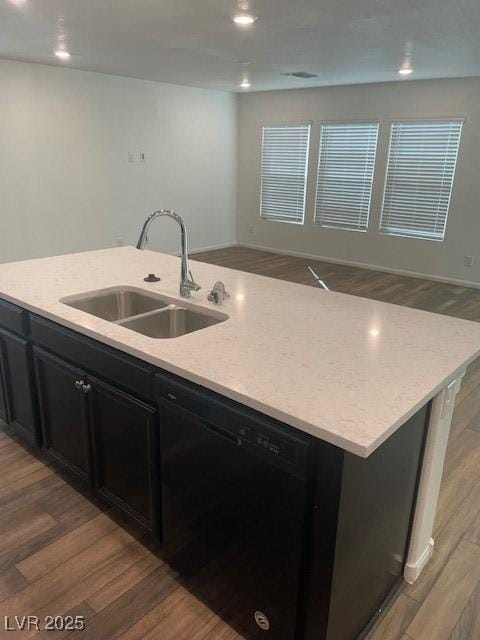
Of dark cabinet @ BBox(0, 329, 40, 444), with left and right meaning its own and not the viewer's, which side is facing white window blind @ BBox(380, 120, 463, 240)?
back

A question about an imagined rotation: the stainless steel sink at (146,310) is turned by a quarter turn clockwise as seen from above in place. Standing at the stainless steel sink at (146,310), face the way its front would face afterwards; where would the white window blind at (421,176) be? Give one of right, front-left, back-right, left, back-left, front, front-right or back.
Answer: right

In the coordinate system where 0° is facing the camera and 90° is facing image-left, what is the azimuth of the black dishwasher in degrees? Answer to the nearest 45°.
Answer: approximately 45°

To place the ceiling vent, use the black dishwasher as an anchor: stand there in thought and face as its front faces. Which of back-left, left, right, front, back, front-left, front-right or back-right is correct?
back-right

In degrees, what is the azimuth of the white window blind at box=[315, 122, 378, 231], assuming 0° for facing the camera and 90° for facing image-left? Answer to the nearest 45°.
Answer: approximately 45°

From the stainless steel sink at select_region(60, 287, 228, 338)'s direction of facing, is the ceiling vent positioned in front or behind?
behind

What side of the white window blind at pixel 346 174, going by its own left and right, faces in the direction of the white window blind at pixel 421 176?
left

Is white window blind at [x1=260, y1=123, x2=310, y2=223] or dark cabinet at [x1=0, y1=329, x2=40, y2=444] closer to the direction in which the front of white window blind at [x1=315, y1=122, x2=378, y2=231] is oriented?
the dark cabinet

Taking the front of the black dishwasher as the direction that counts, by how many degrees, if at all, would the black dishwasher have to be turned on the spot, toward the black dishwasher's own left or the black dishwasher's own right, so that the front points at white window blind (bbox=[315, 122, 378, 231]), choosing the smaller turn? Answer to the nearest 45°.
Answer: approximately 135° to the black dishwasher's own right
